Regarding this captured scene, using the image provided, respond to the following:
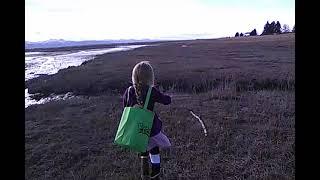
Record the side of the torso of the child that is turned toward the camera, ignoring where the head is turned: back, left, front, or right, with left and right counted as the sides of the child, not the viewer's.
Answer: back

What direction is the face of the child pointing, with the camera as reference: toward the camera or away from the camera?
away from the camera
